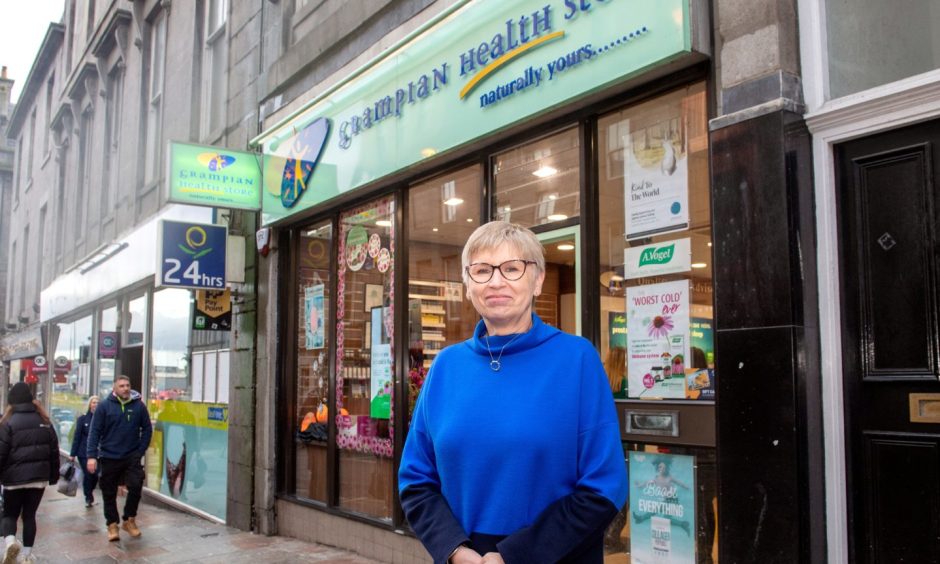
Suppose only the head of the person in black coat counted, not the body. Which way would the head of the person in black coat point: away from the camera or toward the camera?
away from the camera

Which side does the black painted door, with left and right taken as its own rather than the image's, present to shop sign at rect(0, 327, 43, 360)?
right

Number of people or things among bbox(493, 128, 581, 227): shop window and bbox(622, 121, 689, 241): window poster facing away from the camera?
0

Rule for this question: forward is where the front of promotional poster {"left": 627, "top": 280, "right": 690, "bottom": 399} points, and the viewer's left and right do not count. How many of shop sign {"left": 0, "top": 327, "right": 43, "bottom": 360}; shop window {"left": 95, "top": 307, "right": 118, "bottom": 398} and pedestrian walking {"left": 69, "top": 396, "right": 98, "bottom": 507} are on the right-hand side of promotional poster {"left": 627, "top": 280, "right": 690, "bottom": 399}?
3

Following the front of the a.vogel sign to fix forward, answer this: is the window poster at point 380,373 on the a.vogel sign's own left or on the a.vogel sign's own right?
on the a.vogel sign's own right

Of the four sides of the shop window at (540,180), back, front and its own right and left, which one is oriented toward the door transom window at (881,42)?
left

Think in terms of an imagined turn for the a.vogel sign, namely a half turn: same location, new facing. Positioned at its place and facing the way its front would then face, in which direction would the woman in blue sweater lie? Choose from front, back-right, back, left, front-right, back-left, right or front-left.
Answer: back-right

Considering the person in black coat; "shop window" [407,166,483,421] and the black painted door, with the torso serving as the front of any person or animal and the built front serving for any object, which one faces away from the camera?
the person in black coat

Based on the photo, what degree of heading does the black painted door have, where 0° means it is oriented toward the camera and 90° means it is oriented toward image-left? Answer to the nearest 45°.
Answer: approximately 45°

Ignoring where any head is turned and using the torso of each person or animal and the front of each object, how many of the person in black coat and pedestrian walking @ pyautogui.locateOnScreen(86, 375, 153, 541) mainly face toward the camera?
1

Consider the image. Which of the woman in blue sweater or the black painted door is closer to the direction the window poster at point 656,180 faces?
the woman in blue sweater

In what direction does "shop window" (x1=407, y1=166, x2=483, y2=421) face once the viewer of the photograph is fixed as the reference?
facing the viewer and to the left of the viewer

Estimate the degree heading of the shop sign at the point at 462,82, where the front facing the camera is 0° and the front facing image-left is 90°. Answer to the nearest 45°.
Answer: approximately 45°

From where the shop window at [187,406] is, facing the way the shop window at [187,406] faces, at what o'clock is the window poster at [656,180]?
The window poster is roughly at 10 o'clock from the shop window.

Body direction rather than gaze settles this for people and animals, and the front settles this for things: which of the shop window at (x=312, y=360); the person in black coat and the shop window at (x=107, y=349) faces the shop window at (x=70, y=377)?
the person in black coat

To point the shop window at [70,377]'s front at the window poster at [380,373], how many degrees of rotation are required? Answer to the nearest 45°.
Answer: approximately 45° to its left

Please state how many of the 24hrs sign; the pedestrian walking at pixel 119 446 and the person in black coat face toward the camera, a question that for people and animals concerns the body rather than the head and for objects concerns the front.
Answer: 2

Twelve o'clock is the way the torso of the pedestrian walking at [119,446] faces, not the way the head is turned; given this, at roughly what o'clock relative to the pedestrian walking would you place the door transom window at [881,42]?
The door transom window is roughly at 11 o'clock from the pedestrian walking.
